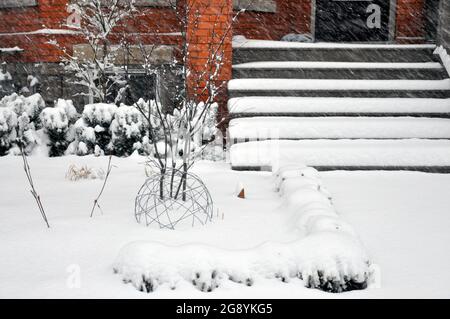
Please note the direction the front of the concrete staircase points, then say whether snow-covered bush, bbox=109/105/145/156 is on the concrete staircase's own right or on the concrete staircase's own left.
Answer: on the concrete staircase's own right

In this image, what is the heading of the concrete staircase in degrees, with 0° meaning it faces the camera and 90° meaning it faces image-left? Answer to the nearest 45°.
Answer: approximately 0°

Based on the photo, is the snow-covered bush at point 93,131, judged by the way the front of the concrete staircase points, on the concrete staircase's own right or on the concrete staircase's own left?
on the concrete staircase's own right

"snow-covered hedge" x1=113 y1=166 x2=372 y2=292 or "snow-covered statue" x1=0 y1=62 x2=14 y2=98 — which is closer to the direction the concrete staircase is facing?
the snow-covered hedge

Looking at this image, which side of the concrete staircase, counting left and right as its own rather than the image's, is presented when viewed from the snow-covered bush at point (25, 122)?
right

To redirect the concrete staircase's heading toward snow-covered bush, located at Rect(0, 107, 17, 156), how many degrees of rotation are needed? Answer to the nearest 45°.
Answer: approximately 90° to its right

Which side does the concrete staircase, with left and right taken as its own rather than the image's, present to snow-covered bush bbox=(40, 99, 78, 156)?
right

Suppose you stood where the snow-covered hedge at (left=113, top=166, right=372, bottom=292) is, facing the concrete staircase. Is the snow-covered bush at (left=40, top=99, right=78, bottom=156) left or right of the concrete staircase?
left

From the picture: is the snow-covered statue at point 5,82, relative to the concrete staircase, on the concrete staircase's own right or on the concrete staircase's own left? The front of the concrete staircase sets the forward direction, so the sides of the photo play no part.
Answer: on the concrete staircase's own right

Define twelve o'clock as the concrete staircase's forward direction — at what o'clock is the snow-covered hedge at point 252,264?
The snow-covered hedge is roughly at 12 o'clock from the concrete staircase.
